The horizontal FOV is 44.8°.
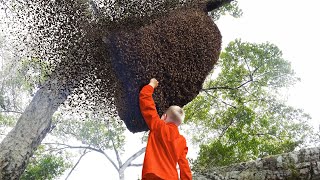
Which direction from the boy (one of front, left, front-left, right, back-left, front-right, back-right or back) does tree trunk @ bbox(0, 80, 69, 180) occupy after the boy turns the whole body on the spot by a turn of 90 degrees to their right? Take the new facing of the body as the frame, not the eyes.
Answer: back-left

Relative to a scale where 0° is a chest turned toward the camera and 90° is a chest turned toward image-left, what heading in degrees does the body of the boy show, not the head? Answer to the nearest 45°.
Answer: approximately 180°

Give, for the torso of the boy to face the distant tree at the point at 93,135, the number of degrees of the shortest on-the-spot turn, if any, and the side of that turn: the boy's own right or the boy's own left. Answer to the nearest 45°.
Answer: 0° — they already face it
